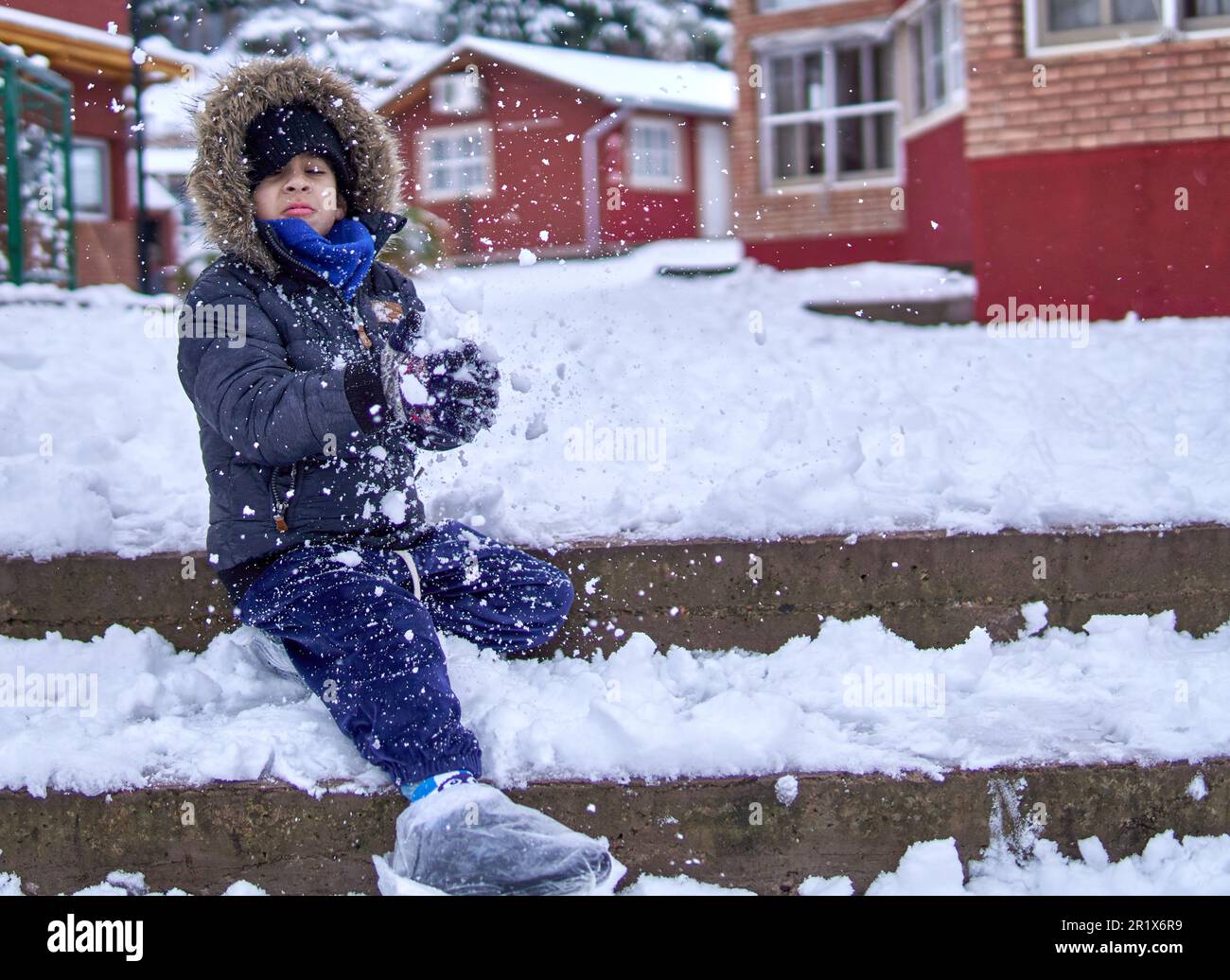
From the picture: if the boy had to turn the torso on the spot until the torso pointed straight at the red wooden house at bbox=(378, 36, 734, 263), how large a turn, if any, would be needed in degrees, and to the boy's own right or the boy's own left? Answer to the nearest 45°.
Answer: approximately 135° to the boy's own left

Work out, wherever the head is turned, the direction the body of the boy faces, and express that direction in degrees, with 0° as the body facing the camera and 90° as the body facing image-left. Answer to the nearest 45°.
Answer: approximately 315°

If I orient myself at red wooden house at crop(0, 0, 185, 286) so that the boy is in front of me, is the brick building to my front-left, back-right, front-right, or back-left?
front-left

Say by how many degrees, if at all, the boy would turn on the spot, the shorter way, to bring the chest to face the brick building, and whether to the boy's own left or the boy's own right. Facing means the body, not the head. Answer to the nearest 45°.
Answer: approximately 90° to the boy's own left

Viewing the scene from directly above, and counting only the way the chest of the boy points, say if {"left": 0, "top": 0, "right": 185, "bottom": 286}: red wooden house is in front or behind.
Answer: behind
